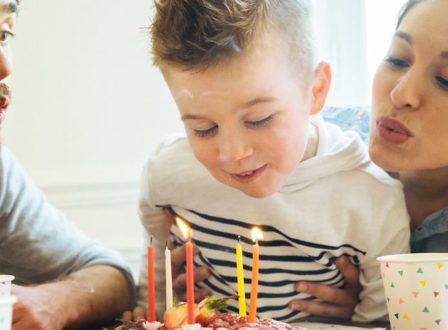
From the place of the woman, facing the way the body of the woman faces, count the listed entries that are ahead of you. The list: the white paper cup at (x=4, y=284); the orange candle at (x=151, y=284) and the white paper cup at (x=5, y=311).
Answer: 3

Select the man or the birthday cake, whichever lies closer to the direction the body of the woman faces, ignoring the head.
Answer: the birthday cake

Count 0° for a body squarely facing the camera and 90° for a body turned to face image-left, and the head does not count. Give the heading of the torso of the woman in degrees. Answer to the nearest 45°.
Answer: approximately 45°

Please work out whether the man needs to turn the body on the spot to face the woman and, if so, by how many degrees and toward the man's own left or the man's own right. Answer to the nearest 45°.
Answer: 0° — they already face them

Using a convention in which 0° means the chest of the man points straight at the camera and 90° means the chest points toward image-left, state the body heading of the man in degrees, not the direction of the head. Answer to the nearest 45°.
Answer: approximately 315°

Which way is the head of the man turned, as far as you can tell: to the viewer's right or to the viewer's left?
to the viewer's right

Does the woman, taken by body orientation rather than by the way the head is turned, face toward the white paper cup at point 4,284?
yes

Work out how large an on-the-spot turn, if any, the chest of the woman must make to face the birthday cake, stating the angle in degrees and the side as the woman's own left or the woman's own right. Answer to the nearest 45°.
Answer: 0° — they already face it
